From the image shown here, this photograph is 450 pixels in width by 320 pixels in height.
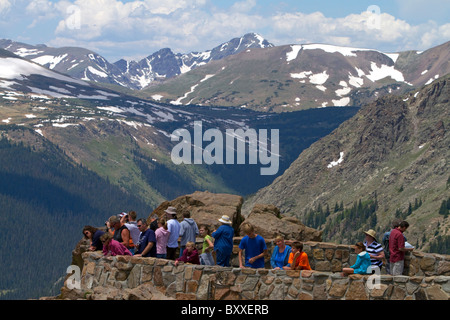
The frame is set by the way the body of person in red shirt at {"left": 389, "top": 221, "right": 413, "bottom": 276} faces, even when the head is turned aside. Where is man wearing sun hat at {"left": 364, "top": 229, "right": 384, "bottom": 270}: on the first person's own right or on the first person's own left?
on the first person's own left

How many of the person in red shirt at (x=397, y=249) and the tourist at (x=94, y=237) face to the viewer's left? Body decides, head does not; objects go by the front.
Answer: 1

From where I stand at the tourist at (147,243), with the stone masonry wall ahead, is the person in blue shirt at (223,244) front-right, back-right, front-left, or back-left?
front-left

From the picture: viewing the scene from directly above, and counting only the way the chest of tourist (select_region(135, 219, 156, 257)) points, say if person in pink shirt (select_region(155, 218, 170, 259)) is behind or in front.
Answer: behind
